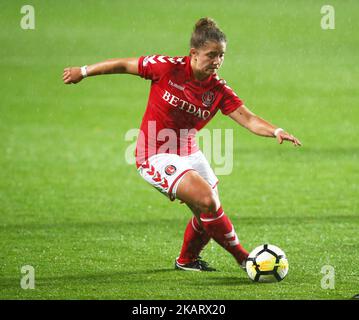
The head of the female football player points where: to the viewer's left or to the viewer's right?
to the viewer's right

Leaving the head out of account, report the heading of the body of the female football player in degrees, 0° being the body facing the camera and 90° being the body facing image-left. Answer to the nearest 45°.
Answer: approximately 315°
